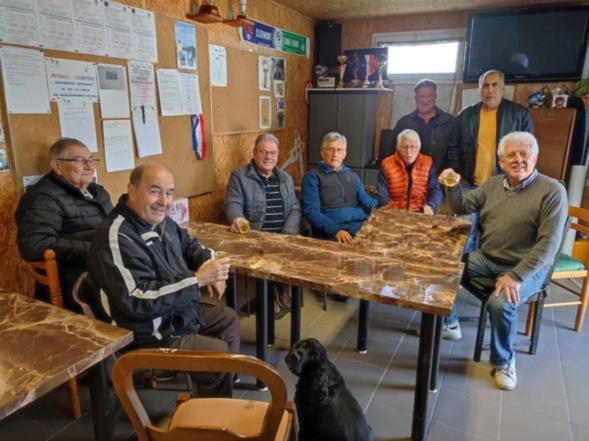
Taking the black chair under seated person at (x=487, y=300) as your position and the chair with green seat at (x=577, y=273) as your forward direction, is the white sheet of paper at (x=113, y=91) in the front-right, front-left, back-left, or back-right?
back-left

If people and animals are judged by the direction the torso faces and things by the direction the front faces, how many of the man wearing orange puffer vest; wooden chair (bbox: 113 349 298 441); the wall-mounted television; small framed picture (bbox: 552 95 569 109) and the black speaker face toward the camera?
4

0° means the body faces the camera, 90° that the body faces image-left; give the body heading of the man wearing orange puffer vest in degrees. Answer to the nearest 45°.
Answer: approximately 0°

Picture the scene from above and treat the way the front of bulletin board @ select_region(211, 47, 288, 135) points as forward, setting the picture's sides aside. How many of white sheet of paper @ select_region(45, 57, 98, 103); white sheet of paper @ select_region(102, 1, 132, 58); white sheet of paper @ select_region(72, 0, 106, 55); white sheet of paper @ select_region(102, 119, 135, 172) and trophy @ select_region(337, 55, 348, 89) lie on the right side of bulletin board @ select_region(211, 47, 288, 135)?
4

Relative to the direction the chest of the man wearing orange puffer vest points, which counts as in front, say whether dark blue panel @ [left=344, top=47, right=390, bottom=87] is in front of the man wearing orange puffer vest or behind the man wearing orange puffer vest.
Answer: behind

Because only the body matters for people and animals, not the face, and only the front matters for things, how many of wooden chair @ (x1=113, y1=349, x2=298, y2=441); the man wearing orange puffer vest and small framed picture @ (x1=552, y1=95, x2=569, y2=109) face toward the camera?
2

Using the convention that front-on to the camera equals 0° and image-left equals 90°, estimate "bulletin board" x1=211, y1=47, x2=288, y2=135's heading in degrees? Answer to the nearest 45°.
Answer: approximately 315°

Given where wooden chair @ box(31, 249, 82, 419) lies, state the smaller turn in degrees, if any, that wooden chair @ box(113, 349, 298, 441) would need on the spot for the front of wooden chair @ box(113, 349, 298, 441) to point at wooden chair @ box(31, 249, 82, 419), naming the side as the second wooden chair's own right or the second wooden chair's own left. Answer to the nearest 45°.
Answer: approximately 90° to the second wooden chair's own left

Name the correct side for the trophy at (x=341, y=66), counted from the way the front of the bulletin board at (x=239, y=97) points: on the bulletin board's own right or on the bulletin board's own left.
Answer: on the bulletin board's own left

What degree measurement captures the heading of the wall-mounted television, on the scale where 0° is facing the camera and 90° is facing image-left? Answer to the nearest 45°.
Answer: approximately 0°

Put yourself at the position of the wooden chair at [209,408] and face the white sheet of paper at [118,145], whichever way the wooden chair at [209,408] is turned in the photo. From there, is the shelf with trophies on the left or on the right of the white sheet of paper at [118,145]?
right
